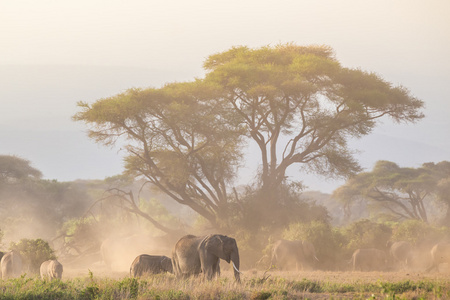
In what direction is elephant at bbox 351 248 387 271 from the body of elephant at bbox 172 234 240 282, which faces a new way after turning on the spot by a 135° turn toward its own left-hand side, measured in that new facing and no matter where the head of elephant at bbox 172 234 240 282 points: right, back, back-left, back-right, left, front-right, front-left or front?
right

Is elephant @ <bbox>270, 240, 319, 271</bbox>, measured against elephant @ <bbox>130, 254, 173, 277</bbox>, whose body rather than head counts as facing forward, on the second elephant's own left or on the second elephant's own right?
on the second elephant's own left

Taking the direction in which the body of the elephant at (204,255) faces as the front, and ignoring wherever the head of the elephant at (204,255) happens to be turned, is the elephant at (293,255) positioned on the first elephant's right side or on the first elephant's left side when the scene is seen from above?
on the first elephant's left side

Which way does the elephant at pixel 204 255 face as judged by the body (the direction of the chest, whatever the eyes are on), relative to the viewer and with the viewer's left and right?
facing to the right of the viewer

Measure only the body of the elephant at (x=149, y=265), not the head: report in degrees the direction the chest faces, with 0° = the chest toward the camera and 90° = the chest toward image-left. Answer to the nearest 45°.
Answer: approximately 270°

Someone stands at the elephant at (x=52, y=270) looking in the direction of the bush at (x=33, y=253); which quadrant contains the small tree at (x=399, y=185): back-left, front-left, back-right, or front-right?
front-right
